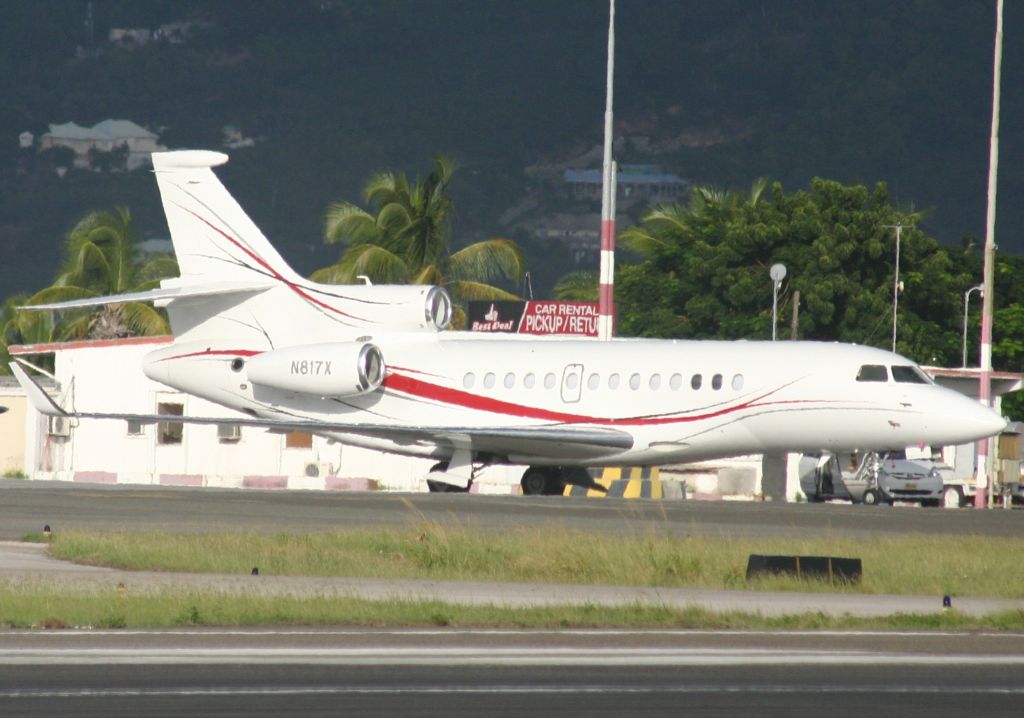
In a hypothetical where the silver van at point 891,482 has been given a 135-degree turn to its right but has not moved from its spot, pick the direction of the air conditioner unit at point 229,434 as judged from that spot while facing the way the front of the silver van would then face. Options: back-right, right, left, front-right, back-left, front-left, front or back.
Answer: front

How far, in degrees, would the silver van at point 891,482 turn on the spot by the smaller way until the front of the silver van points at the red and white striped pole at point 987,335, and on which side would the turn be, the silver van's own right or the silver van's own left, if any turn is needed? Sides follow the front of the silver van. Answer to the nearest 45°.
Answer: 0° — it already faces it

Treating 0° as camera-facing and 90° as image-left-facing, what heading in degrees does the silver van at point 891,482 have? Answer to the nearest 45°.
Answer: approximately 315°

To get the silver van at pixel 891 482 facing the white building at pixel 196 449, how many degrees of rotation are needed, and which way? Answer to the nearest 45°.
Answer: approximately 135° to its right

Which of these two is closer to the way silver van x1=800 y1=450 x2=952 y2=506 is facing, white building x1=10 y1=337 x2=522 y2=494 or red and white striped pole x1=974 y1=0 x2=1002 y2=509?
the red and white striped pole

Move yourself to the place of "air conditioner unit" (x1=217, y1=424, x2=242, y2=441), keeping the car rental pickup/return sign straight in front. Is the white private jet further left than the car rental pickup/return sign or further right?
right

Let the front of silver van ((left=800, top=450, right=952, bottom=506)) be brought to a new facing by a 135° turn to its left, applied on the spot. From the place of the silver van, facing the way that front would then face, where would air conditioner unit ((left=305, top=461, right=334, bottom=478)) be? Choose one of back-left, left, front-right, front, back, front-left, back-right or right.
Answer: left

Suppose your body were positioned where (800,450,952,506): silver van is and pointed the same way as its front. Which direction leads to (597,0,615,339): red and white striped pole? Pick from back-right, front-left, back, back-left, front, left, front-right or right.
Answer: right

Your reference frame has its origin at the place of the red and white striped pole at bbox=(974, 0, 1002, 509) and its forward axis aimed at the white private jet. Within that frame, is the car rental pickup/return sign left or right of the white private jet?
right

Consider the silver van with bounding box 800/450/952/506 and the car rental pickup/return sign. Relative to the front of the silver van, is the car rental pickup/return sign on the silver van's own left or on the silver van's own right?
on the silver van's own right
